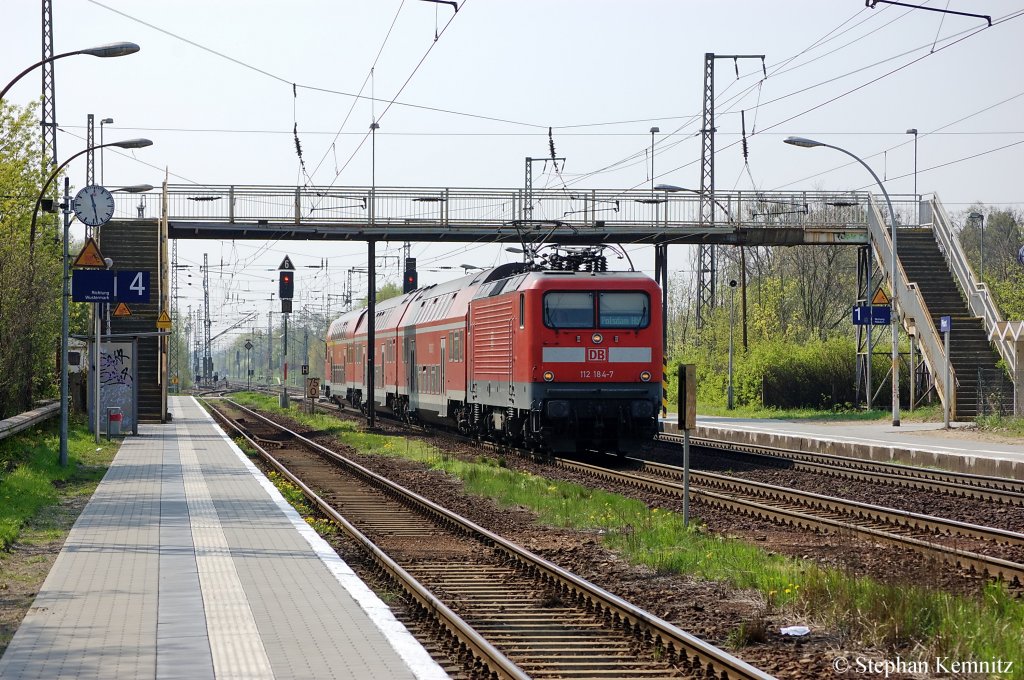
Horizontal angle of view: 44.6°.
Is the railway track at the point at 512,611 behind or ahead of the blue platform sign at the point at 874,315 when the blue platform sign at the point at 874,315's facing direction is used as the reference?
ahead

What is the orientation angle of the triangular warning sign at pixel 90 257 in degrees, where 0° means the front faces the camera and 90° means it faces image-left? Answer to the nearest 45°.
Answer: approximately 0°

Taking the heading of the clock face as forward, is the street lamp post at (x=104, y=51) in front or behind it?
in front

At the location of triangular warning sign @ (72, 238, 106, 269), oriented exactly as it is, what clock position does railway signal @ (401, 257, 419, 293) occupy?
The railway signal is roughly at 7 o'clock from the triangular warning sign.

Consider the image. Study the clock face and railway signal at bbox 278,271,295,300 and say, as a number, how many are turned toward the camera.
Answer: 2

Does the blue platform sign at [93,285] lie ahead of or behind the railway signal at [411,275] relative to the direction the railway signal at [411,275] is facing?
ahead

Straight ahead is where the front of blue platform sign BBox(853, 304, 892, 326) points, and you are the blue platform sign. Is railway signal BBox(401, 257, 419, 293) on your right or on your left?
on your right

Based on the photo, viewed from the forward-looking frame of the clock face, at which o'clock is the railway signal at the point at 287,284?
The railway signal is roughly at 7 o'clock from the clock face.
